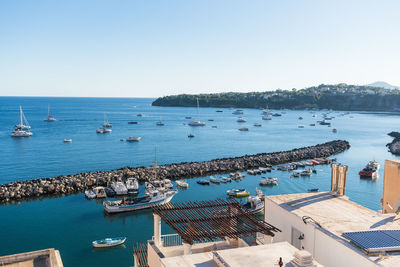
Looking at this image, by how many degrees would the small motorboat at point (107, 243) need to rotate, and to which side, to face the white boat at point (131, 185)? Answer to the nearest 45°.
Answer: approximately 90° to its left

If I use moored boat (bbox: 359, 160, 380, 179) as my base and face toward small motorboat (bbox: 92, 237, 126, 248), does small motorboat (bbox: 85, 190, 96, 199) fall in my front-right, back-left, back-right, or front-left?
front-right

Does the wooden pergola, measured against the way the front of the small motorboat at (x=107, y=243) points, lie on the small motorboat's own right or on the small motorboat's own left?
on the small motorboat's own right

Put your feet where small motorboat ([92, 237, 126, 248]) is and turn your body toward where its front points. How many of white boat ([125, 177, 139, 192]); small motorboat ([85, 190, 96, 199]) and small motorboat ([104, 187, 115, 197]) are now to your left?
3

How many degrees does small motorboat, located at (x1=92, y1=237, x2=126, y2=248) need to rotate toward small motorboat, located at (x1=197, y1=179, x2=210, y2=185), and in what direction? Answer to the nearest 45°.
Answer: approximately 45° to its left

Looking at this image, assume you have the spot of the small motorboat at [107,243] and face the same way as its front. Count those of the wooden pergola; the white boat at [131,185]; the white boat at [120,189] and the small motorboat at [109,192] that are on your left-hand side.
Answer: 3

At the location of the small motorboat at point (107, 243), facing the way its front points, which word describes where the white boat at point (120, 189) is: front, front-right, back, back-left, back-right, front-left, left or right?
left

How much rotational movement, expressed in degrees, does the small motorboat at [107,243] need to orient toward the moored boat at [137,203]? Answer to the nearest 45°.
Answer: approximately 90° to its left

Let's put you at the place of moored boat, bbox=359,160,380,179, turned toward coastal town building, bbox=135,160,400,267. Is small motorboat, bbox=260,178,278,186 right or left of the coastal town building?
right

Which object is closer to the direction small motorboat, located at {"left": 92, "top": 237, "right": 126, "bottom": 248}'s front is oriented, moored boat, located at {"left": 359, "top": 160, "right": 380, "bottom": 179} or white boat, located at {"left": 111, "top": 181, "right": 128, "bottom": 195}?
the moored boat

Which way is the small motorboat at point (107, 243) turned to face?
to the viewer's right

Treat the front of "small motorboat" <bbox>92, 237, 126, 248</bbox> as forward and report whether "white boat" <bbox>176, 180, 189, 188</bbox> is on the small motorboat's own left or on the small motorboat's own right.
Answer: on the small motorboat's own left
